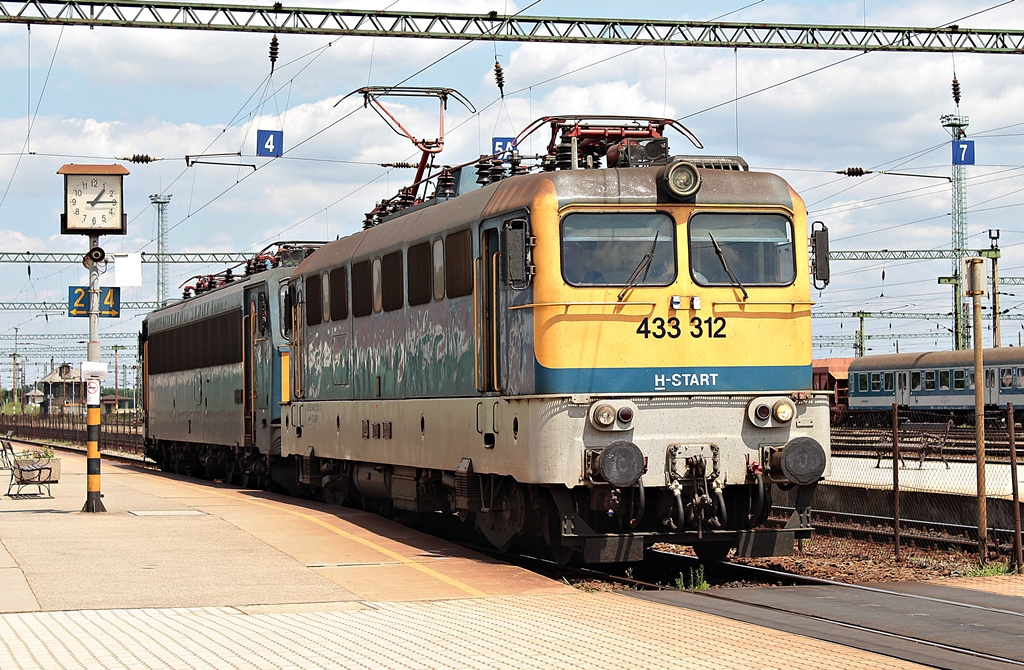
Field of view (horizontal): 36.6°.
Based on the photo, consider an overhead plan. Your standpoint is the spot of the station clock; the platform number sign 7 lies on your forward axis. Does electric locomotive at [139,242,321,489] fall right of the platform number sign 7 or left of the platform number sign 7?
left

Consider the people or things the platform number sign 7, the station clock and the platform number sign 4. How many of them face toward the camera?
3

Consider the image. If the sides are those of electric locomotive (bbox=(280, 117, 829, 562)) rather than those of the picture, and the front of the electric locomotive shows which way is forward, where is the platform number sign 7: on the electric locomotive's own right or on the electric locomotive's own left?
on the electric locomotive's own left

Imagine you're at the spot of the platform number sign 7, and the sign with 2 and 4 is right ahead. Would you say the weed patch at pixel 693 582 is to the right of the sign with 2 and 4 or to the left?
left

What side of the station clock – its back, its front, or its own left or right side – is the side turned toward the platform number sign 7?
left

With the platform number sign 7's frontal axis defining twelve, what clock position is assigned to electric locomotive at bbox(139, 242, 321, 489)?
The electric locomotive is roughly at 2 o'clock from the platform number sign 7.

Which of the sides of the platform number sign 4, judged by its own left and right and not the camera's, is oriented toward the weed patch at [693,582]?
front

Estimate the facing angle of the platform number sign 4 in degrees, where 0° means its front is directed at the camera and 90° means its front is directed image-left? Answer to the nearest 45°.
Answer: approximately 0°
